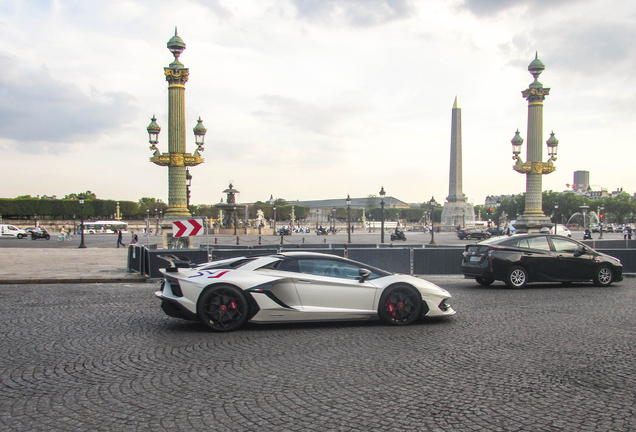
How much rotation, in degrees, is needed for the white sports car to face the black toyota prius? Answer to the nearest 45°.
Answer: approximately 45° to its left

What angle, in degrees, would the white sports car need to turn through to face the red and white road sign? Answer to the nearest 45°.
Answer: approximately 90° to its left

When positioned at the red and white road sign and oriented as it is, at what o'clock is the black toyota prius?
The black toyota prius is roughly at 10 o'clock from the red and white road sign.

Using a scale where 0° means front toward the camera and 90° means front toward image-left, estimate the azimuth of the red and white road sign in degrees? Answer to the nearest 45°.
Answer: approximately 0°

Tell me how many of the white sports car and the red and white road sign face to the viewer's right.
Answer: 1

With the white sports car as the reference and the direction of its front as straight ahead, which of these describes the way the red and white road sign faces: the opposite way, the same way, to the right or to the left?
to the right

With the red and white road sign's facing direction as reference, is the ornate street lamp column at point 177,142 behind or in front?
behind

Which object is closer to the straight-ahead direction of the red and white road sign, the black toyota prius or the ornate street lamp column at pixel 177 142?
the black toyota prius

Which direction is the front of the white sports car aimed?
to the viewer's right

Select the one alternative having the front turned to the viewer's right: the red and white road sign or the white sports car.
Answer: the white sports car

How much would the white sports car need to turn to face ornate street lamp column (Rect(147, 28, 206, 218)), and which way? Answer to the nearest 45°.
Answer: approximately 90° to its left

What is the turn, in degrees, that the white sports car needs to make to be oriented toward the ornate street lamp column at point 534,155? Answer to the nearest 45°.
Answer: approximately 45° to its left

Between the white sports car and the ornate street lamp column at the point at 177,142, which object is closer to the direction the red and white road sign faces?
the white sports car
